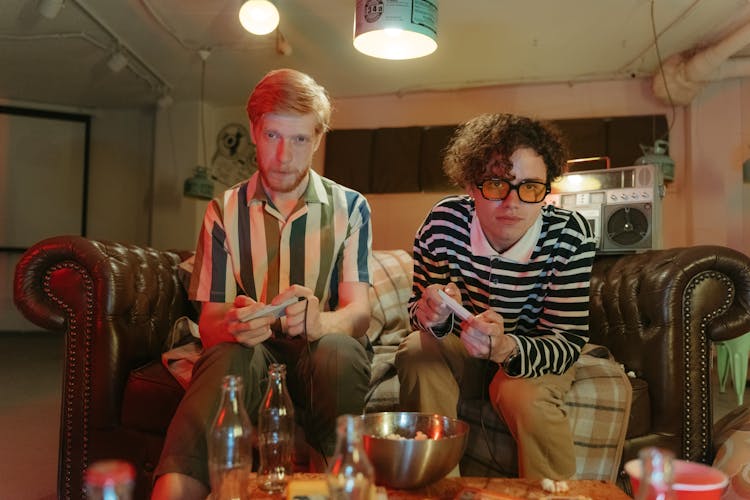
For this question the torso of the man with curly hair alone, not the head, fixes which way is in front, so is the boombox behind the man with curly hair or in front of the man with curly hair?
behind

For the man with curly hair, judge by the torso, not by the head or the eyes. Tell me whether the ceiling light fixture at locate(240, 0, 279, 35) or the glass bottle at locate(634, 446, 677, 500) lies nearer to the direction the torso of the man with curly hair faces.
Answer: the glass bottle

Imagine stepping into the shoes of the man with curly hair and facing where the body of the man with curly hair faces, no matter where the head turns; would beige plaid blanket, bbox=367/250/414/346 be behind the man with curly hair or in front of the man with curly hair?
behind

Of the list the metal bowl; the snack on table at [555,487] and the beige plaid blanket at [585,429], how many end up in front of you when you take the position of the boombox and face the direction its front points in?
3

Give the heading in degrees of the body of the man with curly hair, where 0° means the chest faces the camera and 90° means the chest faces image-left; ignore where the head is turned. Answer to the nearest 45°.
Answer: approximately 0°

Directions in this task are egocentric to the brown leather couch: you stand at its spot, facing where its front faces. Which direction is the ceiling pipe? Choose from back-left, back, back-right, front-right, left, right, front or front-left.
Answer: back-left

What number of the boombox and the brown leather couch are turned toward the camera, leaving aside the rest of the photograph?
2
